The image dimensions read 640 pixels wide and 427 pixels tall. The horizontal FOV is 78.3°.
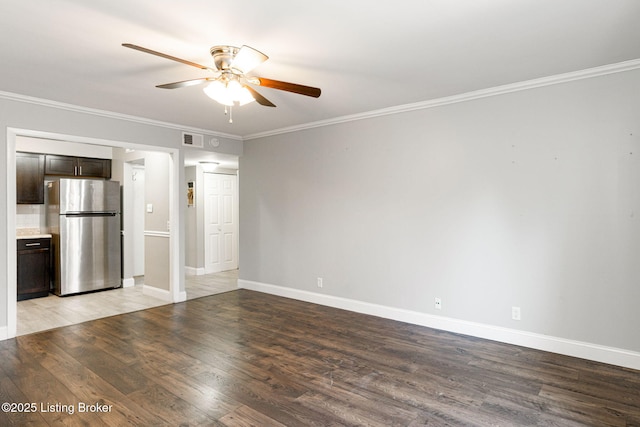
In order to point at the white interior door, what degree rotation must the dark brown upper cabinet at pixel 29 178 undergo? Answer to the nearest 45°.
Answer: approximately 90° to its left

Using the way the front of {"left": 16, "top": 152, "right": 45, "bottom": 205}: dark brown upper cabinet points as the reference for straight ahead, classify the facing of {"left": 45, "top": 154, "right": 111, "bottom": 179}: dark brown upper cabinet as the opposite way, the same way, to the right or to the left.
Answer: the same way

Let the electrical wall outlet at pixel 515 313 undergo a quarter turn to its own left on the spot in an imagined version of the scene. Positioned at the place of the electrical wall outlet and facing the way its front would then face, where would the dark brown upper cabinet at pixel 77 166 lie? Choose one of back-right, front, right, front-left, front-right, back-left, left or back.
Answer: back

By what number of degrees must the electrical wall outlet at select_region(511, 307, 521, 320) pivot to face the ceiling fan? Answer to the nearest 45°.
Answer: approximately 45° to its right

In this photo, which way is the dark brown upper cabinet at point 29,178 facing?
toward the camera

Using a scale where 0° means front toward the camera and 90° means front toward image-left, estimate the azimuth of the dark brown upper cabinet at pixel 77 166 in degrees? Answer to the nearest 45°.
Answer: approximately 0°

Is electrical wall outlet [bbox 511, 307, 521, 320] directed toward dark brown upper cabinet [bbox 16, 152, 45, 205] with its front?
no

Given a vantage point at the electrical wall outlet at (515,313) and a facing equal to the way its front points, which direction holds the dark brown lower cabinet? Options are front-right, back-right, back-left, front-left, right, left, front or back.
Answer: right

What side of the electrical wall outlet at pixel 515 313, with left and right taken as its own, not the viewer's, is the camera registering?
front

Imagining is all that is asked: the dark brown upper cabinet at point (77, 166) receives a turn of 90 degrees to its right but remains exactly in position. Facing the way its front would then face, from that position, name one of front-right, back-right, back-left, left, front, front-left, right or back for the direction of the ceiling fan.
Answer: left
